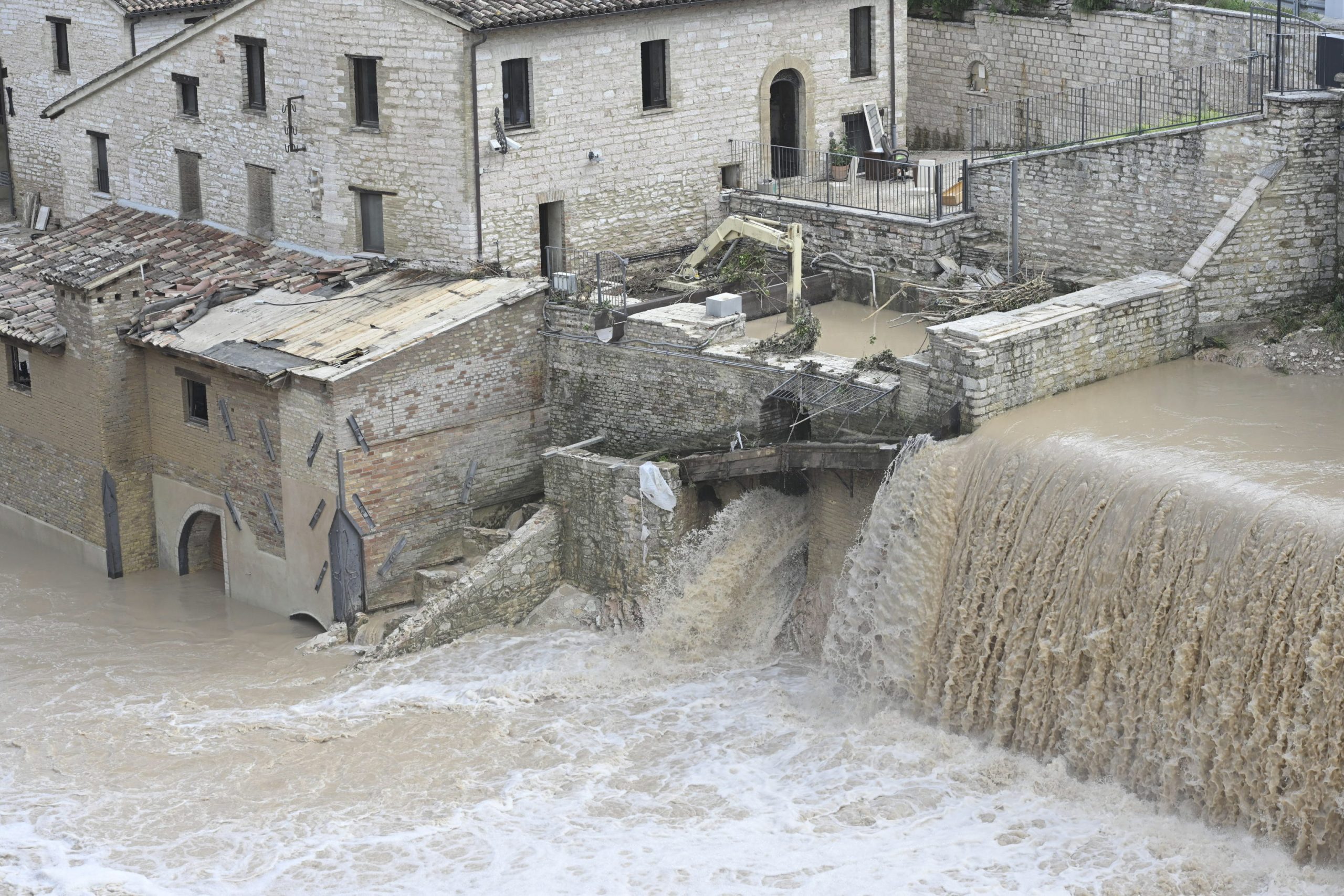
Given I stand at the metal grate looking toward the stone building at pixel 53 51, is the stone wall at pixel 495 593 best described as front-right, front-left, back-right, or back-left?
front-left

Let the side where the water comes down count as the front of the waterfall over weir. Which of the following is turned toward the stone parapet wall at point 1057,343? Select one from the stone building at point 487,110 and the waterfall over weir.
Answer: the stone building

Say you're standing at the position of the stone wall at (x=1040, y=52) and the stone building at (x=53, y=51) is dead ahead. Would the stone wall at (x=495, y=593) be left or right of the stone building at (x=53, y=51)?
left

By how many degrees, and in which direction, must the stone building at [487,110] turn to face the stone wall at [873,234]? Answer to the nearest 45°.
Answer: approximately 45° to its left

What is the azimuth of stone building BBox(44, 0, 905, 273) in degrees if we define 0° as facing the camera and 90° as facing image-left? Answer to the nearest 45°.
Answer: approximately 315°

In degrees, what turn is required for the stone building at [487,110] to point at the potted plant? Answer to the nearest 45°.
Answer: approximately 45° to its left

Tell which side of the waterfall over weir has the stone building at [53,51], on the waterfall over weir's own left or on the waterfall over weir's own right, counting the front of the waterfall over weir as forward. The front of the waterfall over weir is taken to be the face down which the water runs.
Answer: on the waterfall over weir's own right

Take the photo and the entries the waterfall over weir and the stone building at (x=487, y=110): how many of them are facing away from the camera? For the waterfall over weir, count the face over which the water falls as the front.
0

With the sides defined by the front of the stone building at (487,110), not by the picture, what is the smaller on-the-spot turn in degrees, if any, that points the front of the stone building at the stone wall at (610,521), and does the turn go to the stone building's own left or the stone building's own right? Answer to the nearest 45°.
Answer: approximately 45° to the stone building's own right

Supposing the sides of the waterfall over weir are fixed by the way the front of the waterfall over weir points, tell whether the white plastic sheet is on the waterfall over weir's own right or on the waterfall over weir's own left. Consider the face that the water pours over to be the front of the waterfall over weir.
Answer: on the waterfall over weir's own right

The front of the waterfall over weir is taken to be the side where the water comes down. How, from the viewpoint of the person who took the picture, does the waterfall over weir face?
facing the viewer and to the left of the viewer

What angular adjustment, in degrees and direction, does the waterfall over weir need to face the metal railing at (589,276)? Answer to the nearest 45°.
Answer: approximately 90° to its right

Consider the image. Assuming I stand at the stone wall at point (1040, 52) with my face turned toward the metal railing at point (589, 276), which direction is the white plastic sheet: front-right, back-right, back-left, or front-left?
front-left

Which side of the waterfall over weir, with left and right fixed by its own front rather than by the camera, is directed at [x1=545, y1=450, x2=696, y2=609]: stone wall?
right
